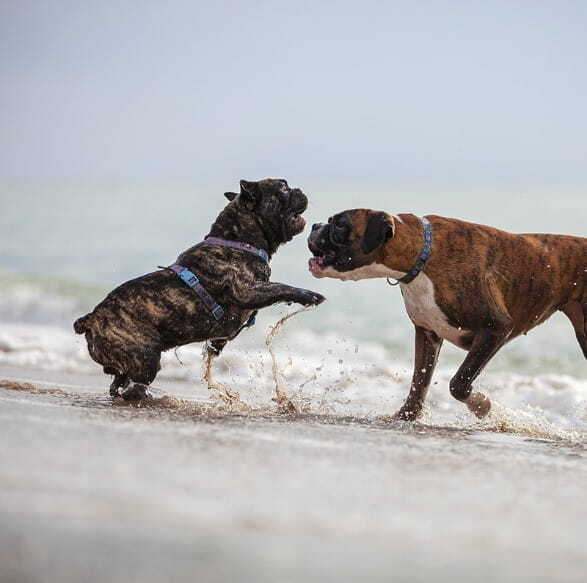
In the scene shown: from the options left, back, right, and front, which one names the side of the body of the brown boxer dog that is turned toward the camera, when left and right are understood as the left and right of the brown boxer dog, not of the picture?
left

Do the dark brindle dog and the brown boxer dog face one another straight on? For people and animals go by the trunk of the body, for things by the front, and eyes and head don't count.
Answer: yes

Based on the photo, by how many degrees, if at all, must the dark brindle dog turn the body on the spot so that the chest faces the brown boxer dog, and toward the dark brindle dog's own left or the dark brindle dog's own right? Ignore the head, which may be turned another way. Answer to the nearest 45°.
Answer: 0° — it already faces it

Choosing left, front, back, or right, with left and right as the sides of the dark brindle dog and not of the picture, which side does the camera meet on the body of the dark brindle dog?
right

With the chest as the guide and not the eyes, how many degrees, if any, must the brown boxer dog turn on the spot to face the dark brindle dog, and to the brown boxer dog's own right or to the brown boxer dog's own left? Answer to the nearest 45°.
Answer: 0° — it already faces it

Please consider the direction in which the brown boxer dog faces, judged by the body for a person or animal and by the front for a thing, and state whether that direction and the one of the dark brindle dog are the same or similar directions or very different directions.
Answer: very different directions

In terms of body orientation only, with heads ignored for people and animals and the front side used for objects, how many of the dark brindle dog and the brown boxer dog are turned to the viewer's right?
1
